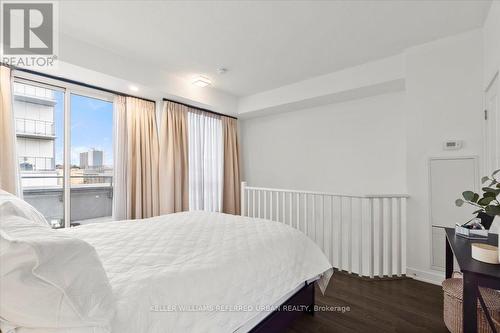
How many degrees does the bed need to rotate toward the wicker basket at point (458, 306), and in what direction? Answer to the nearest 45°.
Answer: approximately 45° to its right

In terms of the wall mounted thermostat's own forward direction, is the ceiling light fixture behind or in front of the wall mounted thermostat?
in front

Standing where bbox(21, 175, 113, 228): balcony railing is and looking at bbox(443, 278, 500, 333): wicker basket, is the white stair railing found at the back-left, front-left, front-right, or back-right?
front-left

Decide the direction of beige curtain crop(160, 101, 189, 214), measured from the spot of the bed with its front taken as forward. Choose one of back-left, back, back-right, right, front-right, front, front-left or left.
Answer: front-left

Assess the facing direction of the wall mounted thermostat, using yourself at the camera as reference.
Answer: facing the viewer and to the left of the viewer

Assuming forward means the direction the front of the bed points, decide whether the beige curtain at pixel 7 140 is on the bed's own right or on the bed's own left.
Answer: on the bed's own left

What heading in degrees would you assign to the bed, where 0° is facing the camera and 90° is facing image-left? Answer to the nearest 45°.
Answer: approximately 225°

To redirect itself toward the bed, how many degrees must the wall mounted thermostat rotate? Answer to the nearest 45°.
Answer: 0° — it already faces it

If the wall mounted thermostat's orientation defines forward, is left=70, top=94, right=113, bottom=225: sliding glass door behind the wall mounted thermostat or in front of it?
in front

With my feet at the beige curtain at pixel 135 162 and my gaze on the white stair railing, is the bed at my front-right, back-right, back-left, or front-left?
front-right

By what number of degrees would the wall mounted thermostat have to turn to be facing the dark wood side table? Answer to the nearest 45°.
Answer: approximately 45° to its left

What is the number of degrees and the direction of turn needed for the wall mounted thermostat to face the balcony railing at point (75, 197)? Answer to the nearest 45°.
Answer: approximately 90° to its right

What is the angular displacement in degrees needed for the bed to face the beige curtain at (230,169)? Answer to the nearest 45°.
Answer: approximately 45° to its left

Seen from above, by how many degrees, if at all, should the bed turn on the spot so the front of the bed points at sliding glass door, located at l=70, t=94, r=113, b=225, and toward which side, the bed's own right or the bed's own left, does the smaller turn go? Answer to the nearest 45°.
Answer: approximately 90° to the bed's own left

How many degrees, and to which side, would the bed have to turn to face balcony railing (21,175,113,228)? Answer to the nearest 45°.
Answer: approximately 90° to its left

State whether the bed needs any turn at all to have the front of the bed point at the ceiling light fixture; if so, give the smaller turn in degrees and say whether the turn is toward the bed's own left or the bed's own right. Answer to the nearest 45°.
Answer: approximately 45° to the bed's own left
